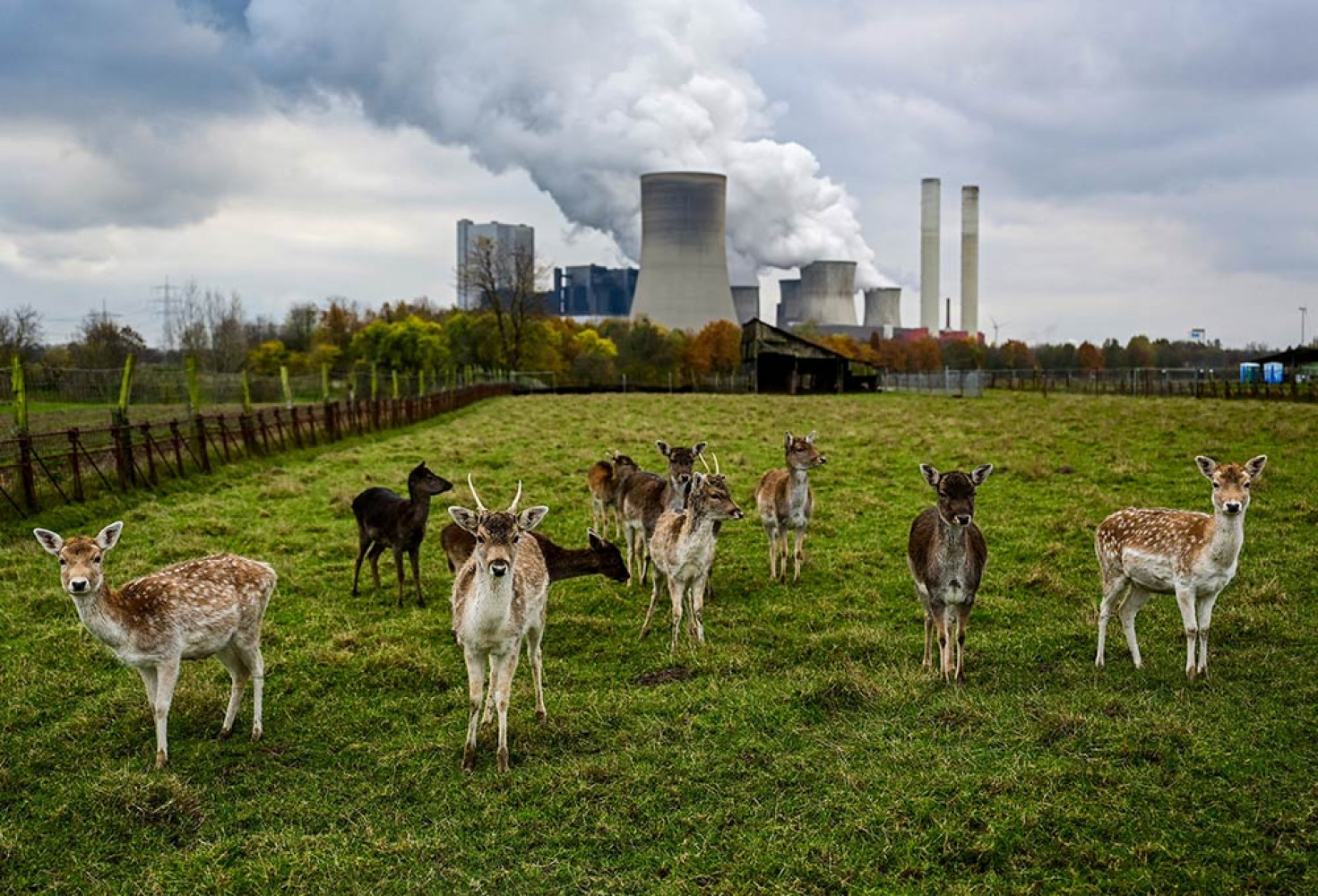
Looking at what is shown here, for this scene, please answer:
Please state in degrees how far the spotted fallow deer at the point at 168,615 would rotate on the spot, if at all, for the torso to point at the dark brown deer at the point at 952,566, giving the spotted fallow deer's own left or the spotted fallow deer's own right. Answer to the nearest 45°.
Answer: approximately 135° to the spotted fallow deer's own left

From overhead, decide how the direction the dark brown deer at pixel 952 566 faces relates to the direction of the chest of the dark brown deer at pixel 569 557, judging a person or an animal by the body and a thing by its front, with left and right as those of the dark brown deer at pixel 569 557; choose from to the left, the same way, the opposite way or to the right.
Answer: to the right

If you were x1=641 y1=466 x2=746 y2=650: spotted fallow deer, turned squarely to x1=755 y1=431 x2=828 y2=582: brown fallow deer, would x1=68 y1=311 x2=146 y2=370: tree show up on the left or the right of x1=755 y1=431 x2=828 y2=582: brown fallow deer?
left

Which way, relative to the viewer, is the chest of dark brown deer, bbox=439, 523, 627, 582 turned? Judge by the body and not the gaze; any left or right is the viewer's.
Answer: facing to the right of the viewer

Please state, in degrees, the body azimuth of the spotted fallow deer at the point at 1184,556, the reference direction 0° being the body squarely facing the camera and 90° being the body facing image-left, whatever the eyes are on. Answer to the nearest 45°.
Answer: approximately 315°

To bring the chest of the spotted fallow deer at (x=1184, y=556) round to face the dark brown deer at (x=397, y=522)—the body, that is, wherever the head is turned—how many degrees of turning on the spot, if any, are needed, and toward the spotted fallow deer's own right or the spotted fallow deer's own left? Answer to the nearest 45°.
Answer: approximately 135° to the spotted fallow deer's own right

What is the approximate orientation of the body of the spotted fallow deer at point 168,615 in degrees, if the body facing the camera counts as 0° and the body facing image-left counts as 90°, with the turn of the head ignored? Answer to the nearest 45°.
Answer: approximately 45°

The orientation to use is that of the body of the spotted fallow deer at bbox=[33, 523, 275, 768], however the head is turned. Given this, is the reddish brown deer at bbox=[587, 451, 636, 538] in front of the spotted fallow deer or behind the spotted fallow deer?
behind

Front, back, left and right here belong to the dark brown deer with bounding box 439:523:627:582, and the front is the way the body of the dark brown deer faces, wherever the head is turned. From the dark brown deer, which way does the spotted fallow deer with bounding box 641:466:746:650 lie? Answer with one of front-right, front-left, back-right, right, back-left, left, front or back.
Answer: front-right

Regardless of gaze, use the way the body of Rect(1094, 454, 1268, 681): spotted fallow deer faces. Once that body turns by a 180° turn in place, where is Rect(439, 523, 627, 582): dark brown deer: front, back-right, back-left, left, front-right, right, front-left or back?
front-left

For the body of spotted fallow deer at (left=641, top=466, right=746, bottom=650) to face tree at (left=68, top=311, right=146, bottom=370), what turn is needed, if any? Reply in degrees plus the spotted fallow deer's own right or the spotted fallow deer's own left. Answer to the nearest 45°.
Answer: approximately 180°

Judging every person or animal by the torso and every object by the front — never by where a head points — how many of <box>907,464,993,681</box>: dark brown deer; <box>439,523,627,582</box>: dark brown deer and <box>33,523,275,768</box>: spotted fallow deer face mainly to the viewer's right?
1
